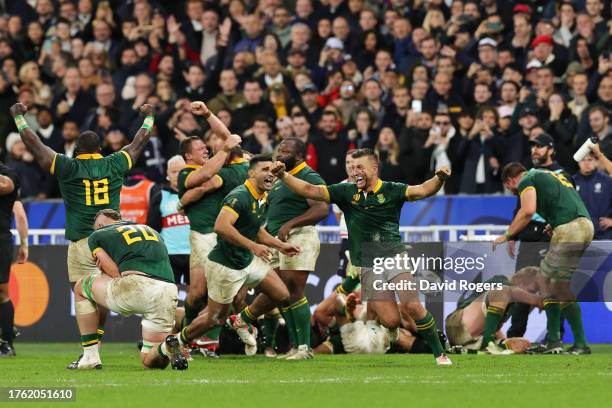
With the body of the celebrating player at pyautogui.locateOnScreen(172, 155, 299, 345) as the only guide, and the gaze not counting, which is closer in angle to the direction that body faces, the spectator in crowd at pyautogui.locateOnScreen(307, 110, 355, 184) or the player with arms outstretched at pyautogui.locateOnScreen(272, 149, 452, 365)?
the player with arms outstretched

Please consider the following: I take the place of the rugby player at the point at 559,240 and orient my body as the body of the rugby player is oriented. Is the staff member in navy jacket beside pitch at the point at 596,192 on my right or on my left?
on my right

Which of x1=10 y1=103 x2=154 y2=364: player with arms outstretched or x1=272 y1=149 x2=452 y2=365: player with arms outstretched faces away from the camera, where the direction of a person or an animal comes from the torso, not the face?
x1=10 y1=103 x2=154 y2=364: player with arms outstretched

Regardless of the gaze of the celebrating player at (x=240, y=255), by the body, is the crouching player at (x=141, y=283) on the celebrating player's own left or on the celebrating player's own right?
on the celebrating player's own right

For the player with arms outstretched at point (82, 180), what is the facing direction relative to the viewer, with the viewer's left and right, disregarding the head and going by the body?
facing away from the viewer
